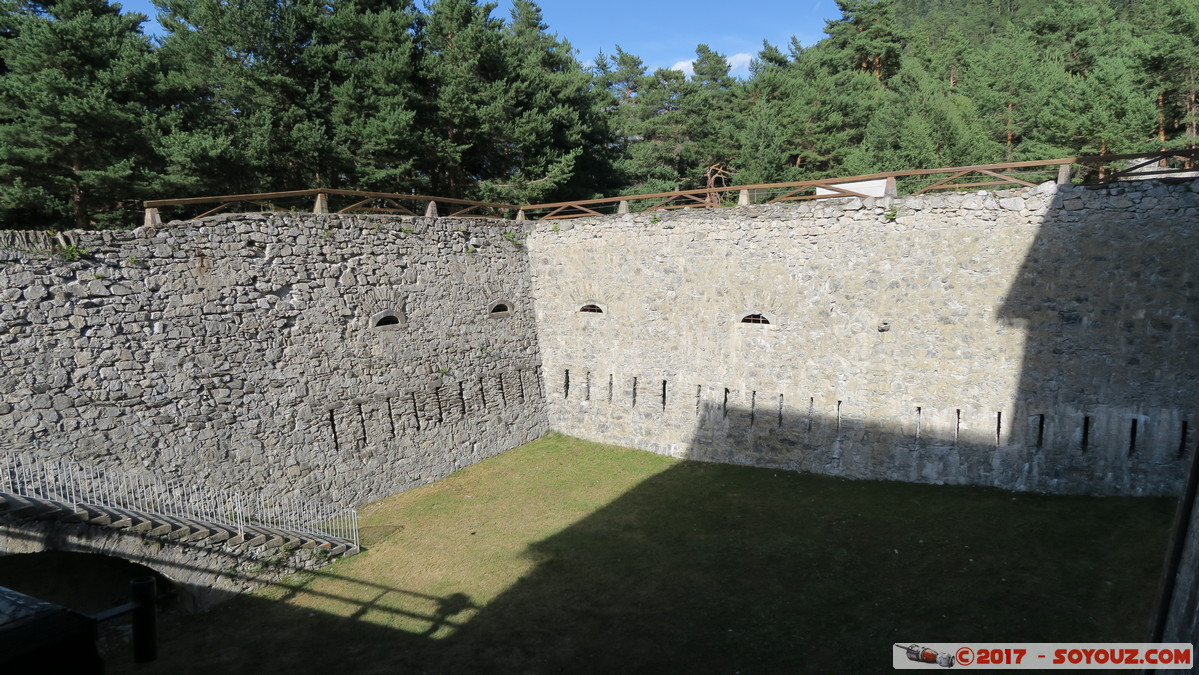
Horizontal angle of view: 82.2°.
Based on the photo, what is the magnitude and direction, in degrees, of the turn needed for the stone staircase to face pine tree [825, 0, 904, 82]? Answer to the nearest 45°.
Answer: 0° — it already faces it

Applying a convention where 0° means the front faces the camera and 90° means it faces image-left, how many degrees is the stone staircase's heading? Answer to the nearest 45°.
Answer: approximately 270°

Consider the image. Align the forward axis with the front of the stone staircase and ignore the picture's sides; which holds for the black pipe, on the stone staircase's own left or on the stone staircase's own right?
on the stone staircase's own right

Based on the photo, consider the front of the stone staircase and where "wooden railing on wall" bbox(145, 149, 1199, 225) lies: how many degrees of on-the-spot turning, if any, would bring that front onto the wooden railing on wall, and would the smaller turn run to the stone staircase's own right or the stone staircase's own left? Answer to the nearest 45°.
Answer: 0° — it already faces it

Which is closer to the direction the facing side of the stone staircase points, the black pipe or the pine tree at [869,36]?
the pine tree

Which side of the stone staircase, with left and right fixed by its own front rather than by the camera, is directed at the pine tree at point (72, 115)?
left

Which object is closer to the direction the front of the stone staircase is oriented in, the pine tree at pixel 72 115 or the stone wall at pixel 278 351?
the stone wall

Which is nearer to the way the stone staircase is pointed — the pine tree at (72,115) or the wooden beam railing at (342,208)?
the wooden beam railing
